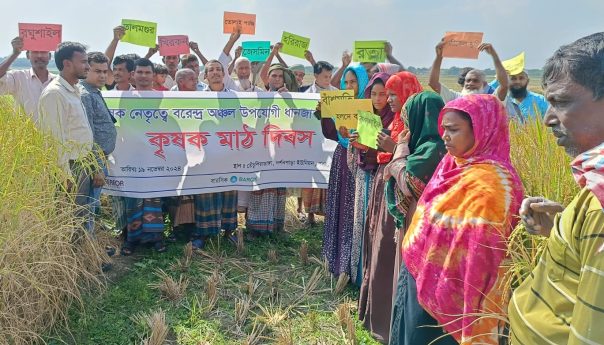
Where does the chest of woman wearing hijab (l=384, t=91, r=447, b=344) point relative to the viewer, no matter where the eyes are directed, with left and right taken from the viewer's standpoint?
facing to the left of the viewer

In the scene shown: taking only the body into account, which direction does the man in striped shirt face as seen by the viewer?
to the viewer's left

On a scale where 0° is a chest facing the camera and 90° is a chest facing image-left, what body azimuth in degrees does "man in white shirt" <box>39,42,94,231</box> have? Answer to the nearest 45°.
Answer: approximately 270°

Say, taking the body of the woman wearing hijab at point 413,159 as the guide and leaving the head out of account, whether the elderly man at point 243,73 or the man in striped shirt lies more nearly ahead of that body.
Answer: the elderly man

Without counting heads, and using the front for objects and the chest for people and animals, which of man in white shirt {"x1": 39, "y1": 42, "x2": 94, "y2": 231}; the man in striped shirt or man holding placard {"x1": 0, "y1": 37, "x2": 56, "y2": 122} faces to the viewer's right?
the man in white shirt

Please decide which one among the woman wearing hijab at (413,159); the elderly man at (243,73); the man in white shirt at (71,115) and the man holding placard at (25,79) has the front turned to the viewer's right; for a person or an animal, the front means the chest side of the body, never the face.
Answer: the man in white shirt
